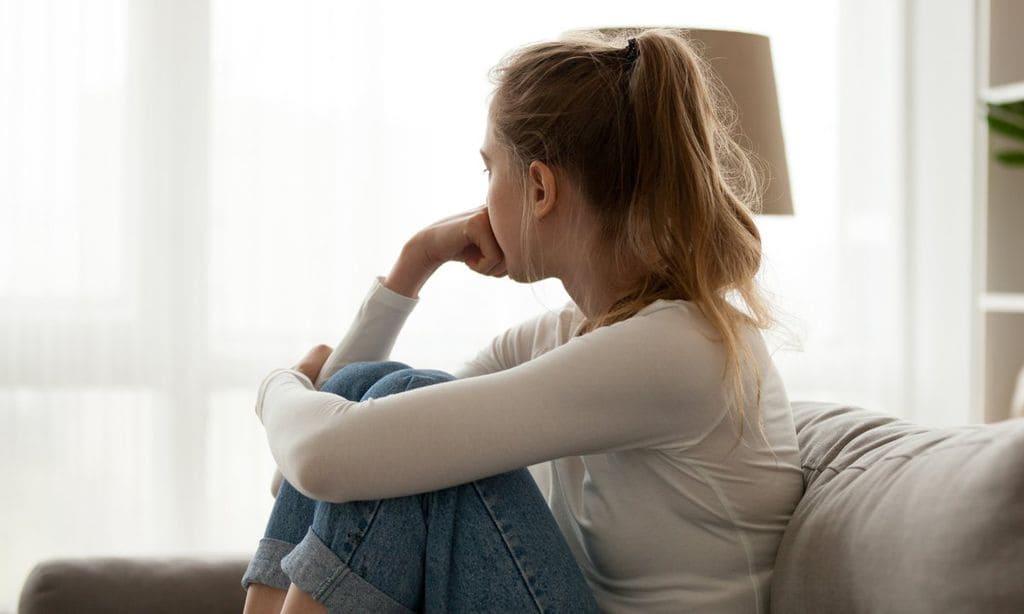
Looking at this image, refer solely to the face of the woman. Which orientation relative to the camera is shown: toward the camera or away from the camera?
away from the camera

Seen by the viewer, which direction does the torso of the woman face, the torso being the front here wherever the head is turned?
to the viewer's left
